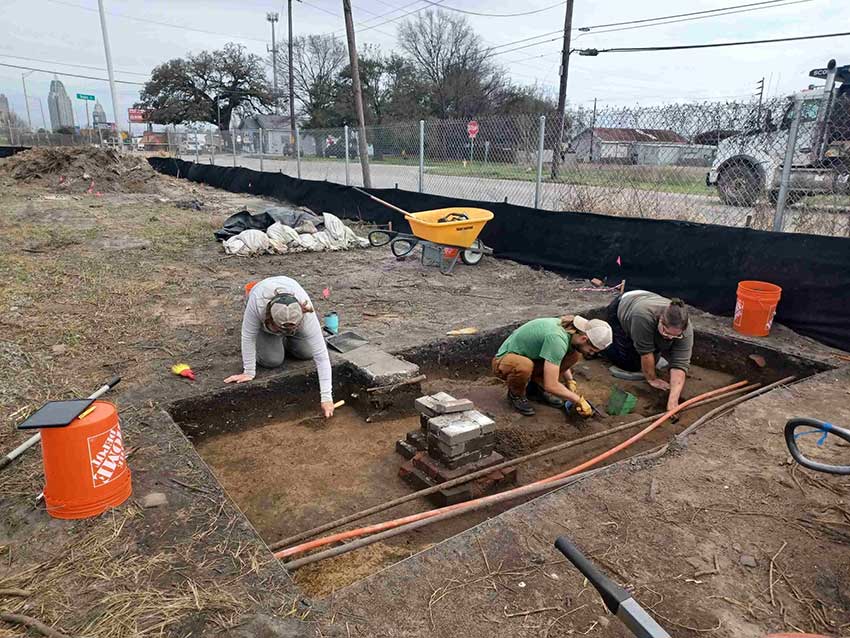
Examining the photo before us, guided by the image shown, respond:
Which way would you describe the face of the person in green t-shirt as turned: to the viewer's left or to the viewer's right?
to the viewer's right

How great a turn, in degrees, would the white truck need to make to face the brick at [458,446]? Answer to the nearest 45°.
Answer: approximately 90° to its left

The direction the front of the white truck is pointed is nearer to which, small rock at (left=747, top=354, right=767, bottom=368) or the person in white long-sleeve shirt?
the person in white long-sleeve shirt

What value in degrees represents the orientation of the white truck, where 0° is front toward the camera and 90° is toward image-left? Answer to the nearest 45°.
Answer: approximately 90°

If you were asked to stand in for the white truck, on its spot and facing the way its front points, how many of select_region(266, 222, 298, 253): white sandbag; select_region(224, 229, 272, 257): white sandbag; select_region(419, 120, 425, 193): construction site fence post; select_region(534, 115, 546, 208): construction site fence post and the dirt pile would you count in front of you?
5

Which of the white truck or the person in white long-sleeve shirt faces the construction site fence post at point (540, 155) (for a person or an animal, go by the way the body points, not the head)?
the white truck

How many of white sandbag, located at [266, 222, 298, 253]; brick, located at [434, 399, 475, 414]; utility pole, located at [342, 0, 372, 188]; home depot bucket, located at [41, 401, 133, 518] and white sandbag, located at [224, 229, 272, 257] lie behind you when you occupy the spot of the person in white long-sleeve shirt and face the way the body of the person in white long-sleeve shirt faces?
3

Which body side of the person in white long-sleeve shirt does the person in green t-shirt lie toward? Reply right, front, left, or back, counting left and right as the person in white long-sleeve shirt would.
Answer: left

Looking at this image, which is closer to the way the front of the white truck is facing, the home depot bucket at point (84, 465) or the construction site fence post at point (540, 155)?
the construction site fence post

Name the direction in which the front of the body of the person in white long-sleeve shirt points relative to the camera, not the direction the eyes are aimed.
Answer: toward the camera

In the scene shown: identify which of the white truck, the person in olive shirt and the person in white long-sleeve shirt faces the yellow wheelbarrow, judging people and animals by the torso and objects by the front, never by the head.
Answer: the white truck

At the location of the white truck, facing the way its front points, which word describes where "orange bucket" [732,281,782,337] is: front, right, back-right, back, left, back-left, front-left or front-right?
left
